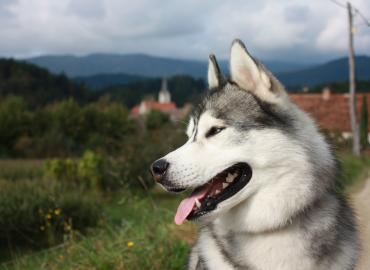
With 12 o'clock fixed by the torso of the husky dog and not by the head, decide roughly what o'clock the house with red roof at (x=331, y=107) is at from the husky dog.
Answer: The house with red roof is roughly at 5 o'clock from the husky dog.

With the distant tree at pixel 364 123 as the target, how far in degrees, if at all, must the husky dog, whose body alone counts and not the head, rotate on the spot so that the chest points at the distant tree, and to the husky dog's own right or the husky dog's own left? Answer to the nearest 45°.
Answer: approximately 135° to the husky dog's own right

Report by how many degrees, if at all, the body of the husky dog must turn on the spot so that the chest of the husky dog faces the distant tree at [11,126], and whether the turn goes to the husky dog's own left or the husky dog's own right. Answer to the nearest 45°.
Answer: approximately 90° to the husky dog's own right

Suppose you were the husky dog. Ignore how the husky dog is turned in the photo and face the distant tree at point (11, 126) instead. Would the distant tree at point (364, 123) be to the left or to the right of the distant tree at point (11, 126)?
right

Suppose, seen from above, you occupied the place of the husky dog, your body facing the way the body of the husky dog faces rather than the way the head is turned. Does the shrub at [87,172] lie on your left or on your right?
on your right

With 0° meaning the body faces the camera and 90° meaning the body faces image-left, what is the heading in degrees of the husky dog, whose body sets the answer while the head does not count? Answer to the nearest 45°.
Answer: approximately 45°
